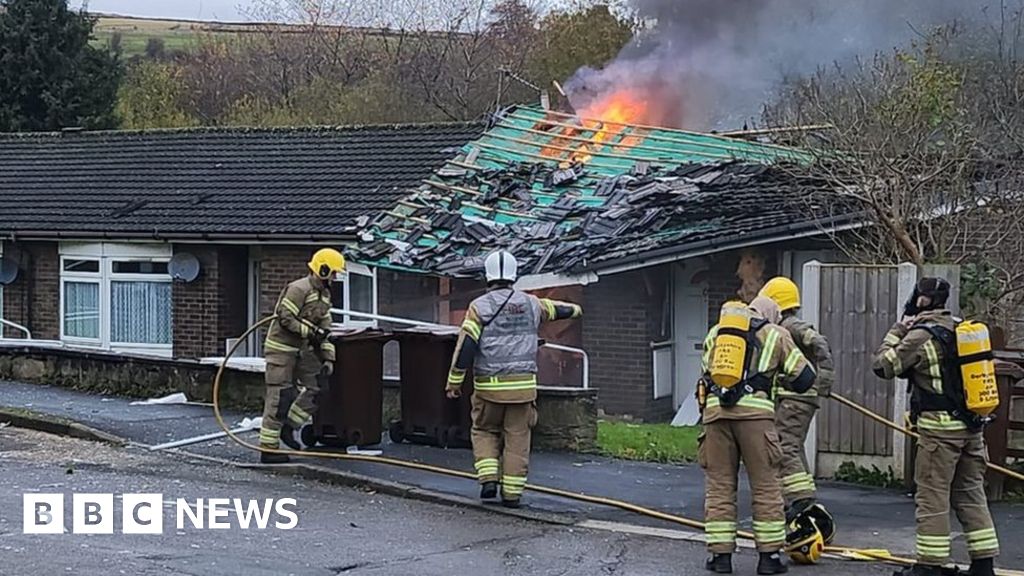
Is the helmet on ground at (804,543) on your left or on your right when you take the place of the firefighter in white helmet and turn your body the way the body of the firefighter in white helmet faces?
on your right

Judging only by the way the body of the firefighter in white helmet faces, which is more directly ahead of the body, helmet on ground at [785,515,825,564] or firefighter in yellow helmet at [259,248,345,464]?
the firefighter in yellow helmet

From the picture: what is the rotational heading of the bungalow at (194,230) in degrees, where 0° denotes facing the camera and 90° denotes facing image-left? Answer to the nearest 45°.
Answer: approximately 0°

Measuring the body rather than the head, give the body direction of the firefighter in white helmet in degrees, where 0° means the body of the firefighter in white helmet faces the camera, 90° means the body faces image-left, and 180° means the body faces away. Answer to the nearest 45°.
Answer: approximately 180°

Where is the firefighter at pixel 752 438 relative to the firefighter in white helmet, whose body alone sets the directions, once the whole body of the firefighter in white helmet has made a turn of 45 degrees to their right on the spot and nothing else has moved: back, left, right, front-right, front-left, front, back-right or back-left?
right

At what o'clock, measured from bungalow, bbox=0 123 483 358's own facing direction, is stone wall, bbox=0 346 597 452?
The stone wall is roughly at 12 o'clock from the bungalow.

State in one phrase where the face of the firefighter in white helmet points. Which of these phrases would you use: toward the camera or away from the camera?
away from the camera

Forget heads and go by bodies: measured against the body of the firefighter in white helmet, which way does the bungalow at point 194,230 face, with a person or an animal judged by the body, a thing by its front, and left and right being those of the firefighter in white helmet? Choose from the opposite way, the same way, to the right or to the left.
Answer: the opposite way
